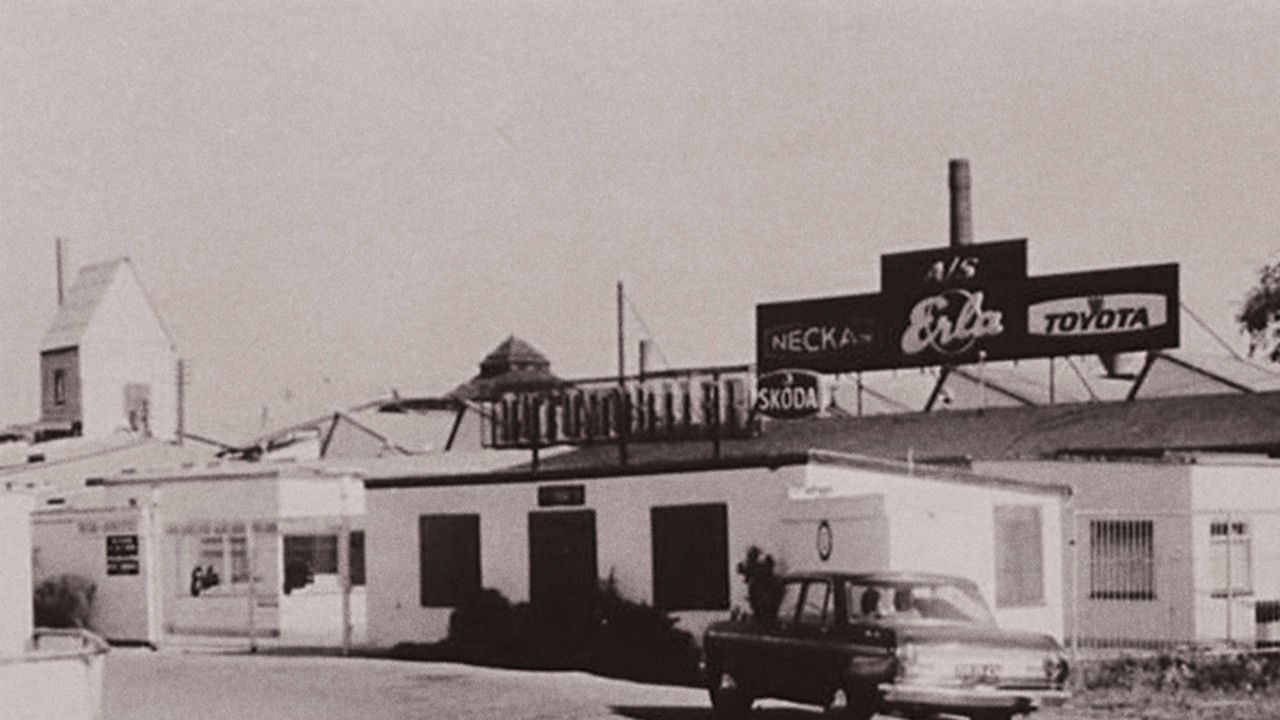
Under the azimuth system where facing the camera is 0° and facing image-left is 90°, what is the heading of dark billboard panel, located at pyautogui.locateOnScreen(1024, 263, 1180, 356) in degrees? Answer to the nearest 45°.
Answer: approximately 45°

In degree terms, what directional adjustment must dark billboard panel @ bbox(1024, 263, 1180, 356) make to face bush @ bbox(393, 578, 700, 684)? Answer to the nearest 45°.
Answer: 0° — it already faces it
